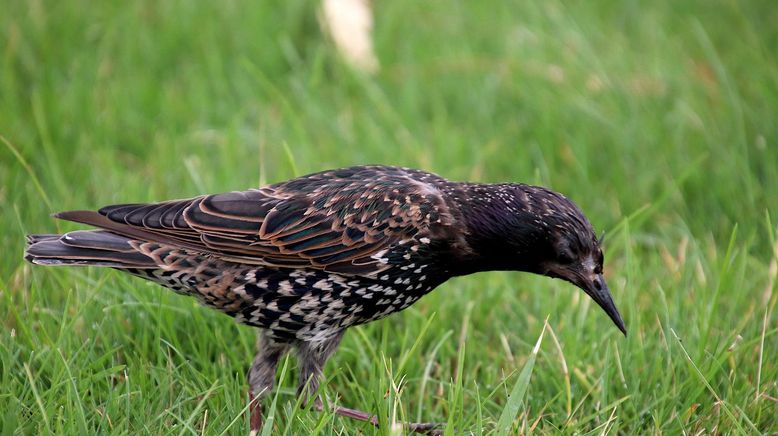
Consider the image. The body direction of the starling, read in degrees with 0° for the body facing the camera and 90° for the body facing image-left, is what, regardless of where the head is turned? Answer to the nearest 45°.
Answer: approximately 270°

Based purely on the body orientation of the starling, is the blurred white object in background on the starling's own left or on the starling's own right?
on the starling's own left
